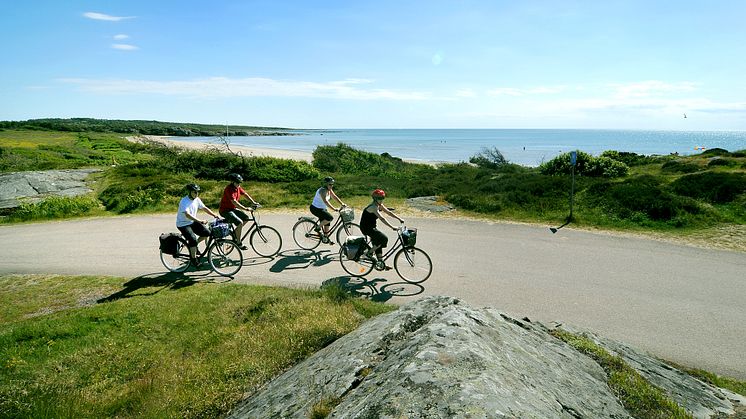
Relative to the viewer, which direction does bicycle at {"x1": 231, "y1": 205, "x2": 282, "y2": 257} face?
to the viewer's right

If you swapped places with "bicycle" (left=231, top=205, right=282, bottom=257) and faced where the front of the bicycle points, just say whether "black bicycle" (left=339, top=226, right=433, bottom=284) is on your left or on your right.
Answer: on your right

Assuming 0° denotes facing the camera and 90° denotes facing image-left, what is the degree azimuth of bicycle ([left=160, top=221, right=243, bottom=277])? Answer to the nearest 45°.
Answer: approximately 270°

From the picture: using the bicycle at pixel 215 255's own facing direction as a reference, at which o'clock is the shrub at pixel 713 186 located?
The shrub is roughly at 12 o'clock from the bicycle.

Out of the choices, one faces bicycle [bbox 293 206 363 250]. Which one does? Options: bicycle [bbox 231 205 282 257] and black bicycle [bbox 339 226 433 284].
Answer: bicycle [bbox 231 205 282 257]

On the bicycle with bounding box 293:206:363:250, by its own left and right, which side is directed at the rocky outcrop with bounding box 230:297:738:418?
right

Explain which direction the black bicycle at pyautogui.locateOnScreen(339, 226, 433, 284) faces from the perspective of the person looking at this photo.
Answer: facing to the right of the viewer

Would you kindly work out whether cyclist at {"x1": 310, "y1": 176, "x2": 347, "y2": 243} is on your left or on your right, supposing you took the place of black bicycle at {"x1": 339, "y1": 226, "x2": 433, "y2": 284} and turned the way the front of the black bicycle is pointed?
on your left

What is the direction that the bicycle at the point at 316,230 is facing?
to the viewer's right

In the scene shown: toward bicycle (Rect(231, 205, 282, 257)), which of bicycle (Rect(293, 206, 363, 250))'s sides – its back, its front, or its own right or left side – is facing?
back
